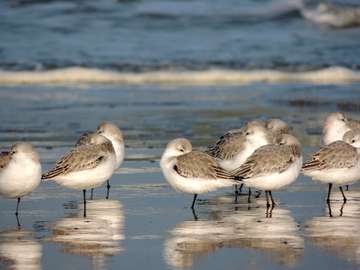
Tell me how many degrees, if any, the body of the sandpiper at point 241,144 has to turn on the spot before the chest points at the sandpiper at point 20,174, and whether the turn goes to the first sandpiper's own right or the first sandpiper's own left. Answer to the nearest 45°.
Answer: approximately 135° to the first sandpiper's own right

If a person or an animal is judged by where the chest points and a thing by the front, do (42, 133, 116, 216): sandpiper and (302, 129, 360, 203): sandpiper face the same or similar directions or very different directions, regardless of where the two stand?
same or similar directions

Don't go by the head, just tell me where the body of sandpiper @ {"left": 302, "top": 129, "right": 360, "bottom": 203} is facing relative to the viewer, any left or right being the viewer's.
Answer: facing to the right of the viewer

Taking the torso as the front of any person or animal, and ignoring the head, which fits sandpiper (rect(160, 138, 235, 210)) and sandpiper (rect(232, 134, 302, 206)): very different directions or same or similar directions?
very different directions

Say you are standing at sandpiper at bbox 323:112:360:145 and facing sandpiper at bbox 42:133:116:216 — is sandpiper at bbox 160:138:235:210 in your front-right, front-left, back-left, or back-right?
front-left

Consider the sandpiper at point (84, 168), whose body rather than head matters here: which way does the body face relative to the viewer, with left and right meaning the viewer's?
facing to the right of the viewer

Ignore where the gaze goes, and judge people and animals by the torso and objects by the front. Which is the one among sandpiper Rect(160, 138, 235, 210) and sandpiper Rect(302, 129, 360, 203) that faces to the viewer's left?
sandpiper Rect(160, 138, 235, 210)

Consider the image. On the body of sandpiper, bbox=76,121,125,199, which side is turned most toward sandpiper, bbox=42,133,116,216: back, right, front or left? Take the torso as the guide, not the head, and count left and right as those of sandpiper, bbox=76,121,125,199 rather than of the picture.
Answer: right

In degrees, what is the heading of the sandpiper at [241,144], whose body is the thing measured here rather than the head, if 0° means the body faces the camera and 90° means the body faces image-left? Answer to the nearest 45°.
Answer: approximately 270°

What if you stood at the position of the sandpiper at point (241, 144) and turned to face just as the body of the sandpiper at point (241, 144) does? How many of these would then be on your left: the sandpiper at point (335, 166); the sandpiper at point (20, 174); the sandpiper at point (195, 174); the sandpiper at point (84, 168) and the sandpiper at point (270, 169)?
0

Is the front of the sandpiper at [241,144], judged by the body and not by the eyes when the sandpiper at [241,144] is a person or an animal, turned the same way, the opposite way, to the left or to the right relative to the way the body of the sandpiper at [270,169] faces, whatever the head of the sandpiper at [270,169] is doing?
the same way

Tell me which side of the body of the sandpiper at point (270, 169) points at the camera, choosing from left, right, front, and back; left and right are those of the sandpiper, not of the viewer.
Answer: right

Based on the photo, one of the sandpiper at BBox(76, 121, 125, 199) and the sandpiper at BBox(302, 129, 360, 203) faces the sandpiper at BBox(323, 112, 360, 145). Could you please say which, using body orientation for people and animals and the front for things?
the sandpiper at BBox(76, 121, 125, 199)

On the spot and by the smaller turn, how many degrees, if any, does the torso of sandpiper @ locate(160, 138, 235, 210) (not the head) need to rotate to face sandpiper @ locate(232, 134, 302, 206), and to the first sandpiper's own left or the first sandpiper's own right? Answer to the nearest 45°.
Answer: approximately 180°

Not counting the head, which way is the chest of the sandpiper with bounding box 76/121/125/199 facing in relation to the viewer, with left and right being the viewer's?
facing to the right of the viewer
